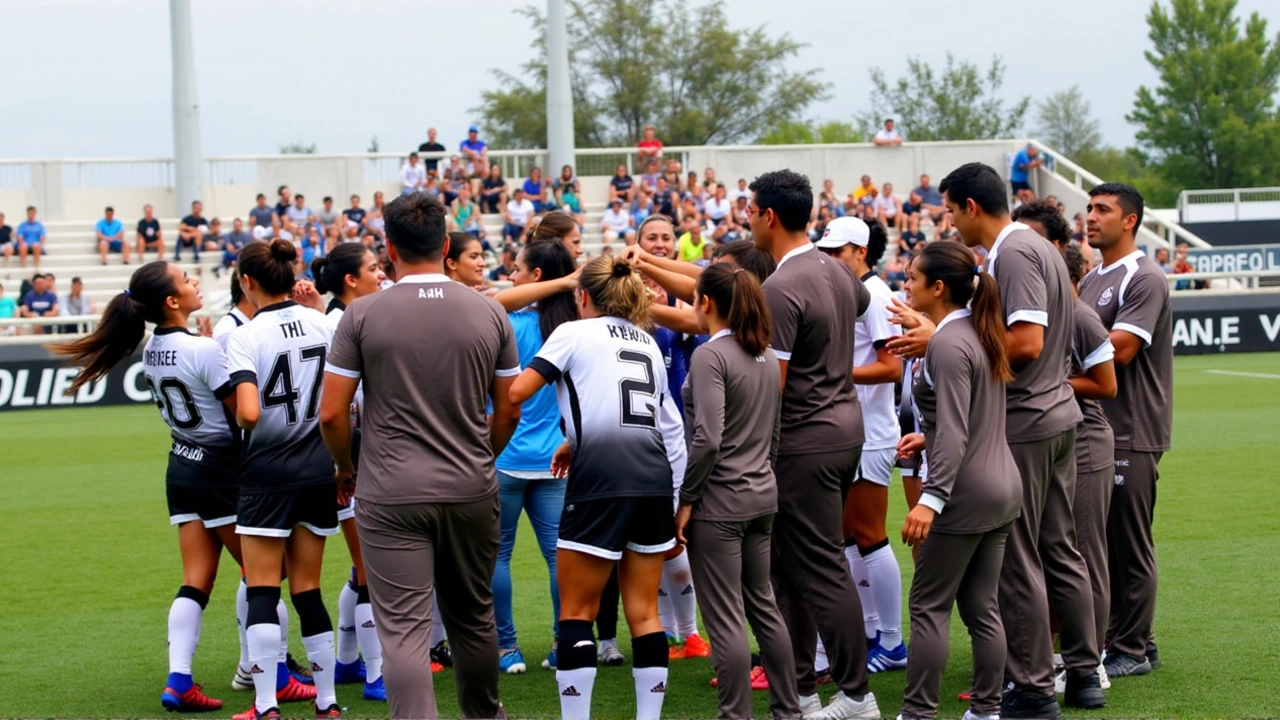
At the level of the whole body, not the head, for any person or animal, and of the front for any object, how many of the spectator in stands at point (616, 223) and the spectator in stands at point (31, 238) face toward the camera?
2

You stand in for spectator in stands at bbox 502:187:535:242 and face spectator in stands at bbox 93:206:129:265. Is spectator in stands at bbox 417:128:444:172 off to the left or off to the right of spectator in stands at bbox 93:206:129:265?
right

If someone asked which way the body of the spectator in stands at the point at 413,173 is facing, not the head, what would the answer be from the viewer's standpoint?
toward the camera

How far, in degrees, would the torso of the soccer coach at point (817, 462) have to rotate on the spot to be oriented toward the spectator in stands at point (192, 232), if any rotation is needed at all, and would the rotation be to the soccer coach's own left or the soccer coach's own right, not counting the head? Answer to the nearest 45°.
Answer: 0° — they already face them

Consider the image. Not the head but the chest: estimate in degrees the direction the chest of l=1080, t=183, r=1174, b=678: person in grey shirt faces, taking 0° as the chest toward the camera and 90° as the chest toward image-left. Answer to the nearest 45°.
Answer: approximately 45°

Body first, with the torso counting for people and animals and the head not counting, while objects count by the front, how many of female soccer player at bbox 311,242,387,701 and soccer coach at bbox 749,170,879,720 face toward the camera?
0

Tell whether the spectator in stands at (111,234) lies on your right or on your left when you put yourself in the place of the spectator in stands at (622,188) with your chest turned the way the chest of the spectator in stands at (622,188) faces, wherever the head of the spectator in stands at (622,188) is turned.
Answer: on your right

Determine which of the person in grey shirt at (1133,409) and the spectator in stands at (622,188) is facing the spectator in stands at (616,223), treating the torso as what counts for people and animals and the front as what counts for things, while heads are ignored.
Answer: the spectator in stands at (622,188)

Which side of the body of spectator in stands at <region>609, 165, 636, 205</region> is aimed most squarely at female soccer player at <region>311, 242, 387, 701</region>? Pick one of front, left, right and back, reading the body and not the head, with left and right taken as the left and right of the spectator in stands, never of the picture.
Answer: front

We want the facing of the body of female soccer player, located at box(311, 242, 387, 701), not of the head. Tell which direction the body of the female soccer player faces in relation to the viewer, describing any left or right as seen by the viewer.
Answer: facing to the right of the viewer

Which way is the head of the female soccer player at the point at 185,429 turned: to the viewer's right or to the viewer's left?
to the viewer's right

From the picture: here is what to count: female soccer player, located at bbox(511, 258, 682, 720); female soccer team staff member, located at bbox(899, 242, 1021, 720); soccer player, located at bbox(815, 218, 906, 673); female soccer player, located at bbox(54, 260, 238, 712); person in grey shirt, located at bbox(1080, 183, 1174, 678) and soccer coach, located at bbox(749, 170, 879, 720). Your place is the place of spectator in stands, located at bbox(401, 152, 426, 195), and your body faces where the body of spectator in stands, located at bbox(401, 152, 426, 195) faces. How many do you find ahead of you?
6

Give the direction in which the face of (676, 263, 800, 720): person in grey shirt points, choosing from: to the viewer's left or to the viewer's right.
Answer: to the viewer's left

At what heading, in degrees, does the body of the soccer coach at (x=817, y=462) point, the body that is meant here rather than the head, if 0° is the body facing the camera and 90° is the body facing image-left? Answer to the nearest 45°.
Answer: approximately 135°

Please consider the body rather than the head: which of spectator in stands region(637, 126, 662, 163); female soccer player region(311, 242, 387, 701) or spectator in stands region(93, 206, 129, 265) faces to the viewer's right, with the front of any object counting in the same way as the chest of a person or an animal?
the female soccer player
